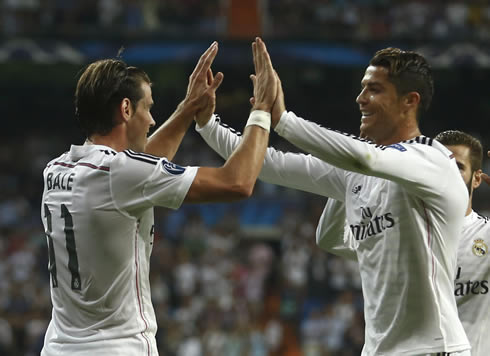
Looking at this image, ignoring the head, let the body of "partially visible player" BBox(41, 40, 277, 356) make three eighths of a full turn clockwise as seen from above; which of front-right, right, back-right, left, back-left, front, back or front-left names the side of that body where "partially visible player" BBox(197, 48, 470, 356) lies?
left

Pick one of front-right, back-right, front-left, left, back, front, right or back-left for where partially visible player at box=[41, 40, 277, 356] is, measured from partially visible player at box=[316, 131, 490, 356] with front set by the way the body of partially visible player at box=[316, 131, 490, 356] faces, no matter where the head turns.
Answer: front

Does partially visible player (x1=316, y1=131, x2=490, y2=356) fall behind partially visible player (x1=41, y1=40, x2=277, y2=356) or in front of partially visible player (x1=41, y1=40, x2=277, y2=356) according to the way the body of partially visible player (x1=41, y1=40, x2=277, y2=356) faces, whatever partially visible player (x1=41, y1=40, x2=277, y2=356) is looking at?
in front

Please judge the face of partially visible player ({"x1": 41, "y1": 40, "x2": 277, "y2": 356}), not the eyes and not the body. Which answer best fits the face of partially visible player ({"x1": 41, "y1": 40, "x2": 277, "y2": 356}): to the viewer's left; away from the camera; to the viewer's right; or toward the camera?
to the viewer's right

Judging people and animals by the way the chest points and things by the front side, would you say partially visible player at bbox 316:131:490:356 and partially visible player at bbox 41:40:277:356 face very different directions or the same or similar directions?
very different directions

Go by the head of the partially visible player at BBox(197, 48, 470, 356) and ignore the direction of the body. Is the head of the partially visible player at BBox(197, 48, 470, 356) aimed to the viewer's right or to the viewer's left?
to the viewer's left

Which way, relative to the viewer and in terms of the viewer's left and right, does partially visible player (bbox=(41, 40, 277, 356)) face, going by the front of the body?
facing away from the viewer and to the right of the viewer

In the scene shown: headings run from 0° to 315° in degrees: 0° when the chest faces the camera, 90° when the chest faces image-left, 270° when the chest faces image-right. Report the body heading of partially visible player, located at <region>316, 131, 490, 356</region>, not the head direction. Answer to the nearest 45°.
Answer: approximately 45°
